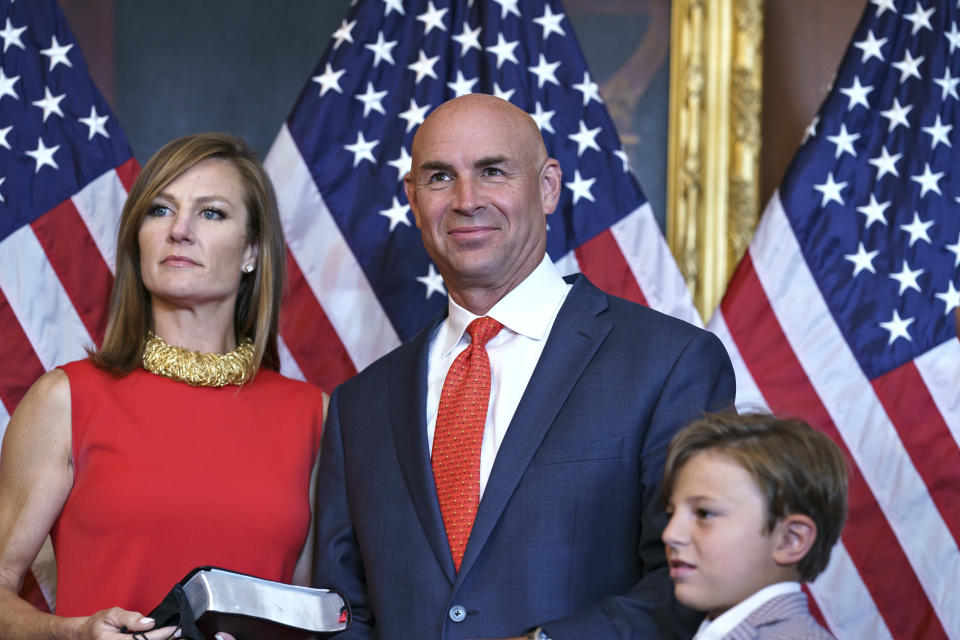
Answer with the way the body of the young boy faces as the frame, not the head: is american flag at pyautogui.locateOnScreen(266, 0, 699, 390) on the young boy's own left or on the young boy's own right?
on the young boy's own right

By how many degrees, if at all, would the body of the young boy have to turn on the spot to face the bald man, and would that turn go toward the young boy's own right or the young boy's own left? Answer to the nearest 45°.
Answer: approximately 45° to the young boy's own right

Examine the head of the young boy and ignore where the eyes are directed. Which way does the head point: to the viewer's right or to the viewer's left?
to the viewer's left

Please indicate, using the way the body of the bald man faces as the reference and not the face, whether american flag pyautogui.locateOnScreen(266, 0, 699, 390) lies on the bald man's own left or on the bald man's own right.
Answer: on the bald man's own right

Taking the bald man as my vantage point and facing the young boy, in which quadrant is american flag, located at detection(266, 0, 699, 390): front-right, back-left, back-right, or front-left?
back-left

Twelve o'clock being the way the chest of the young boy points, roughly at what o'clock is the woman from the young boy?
The woman is roughly at 1 o'clock from the young boy.

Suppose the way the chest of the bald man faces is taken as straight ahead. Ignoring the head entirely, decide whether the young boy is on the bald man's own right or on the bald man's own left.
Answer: on the bald man's own left

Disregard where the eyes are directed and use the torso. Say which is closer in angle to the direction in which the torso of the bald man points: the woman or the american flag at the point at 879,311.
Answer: the woman

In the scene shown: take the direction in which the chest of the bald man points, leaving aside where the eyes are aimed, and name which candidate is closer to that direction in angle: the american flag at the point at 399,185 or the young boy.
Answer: the young boy

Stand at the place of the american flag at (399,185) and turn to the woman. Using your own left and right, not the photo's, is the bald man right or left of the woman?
left

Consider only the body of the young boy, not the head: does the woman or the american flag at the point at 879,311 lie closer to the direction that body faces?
the woman

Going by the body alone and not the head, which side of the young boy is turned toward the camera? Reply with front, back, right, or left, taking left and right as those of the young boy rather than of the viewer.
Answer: left

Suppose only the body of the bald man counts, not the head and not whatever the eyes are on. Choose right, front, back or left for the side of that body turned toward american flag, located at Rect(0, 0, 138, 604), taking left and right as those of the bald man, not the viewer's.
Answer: right
